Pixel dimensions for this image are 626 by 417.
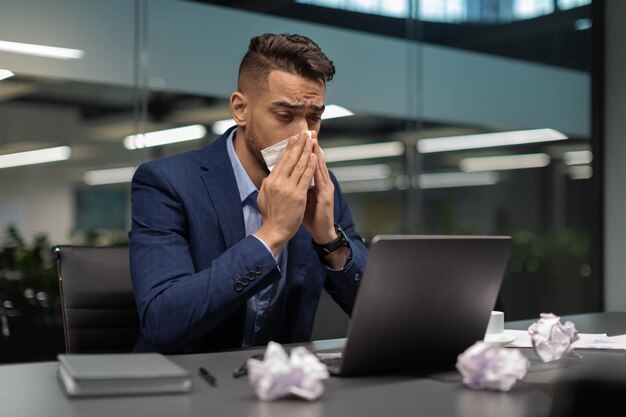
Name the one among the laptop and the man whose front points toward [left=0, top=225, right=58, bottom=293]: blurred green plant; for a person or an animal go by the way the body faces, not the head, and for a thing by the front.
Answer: the laptop

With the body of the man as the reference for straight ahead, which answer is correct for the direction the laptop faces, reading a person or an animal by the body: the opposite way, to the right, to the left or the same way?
the opposite way

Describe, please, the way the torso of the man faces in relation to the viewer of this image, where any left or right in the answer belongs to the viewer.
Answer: facing the viewer and to the right of the viewer

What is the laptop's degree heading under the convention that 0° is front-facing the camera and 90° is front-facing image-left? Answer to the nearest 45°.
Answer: approximately 135°

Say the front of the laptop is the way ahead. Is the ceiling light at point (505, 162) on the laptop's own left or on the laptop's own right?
on the laptop's own right

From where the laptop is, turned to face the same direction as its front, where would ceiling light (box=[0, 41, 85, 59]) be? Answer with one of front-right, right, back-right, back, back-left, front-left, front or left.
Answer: front

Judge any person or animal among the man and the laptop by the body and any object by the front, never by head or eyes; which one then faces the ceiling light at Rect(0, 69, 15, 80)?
the laptop

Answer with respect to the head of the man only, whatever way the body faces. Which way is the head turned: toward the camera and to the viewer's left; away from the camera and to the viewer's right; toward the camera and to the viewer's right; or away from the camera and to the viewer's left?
toward the camera and to the viewer's right

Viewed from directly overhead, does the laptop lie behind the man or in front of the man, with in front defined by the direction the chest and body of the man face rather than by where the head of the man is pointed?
in front

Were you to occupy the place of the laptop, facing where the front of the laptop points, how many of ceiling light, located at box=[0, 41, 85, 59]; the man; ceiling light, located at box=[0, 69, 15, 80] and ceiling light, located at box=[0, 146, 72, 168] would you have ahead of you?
4

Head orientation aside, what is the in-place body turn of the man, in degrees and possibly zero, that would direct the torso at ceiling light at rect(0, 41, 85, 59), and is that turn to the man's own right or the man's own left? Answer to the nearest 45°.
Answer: approximately 180°

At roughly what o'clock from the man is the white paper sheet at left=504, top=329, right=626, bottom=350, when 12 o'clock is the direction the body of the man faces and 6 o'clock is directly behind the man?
The white paper sheet is roughly at 11 o'clock from the man.
